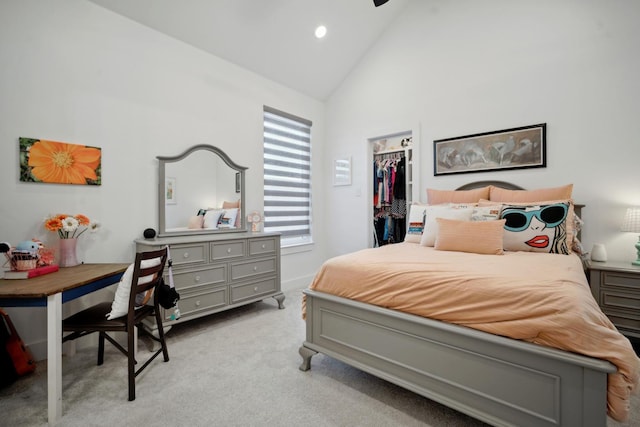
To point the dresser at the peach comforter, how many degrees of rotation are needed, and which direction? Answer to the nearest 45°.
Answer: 0° — it already faces it

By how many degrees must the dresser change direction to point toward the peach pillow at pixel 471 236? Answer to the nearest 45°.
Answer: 0° — it already faces it

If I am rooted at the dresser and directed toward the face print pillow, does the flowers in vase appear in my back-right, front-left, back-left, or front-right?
back-right

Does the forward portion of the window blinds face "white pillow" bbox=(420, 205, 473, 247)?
yes

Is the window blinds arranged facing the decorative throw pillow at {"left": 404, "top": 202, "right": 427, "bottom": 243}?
yes

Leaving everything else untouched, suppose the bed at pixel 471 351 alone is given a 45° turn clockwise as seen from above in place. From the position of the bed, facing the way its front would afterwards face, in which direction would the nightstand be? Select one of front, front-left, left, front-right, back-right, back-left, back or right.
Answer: back-right
